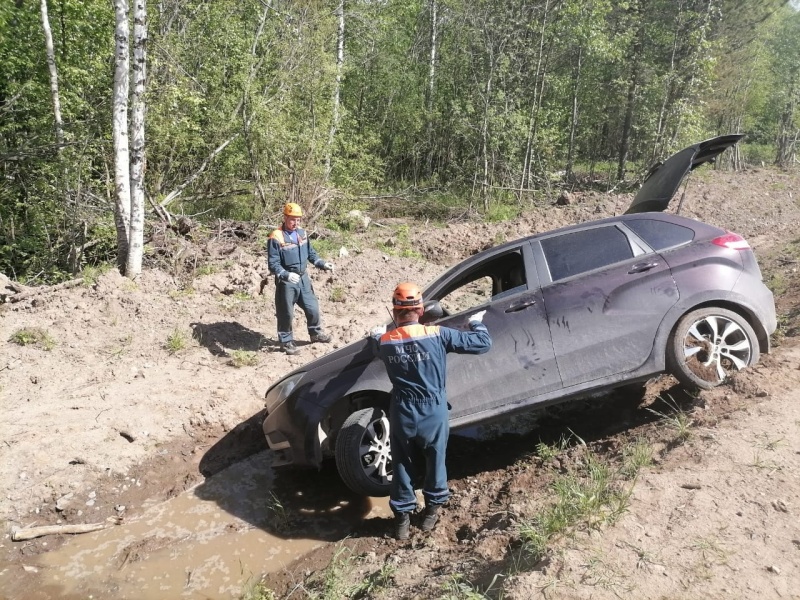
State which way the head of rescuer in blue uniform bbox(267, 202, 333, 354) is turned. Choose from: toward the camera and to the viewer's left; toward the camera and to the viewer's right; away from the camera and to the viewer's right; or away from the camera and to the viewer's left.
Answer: toward the camera and to the viewer's right

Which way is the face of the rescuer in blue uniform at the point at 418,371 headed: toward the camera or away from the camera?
away from the camera

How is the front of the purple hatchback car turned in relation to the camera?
facing to the left of the viewer

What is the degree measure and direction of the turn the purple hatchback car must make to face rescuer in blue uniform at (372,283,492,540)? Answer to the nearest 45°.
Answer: approximately 45° to its left

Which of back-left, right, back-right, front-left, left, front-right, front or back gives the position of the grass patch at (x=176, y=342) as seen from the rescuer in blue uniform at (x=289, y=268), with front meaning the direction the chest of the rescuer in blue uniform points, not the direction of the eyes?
back-right

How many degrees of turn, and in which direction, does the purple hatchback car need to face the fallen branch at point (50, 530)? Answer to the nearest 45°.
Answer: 0° — it already faces it

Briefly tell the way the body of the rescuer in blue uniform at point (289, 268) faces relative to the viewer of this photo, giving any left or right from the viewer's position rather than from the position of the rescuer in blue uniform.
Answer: facing the viewer and to the right of the viewer

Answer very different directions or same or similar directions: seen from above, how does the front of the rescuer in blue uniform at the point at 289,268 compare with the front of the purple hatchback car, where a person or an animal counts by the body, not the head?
very different directions

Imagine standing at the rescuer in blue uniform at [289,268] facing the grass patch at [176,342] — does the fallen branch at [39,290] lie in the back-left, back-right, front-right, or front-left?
front-right

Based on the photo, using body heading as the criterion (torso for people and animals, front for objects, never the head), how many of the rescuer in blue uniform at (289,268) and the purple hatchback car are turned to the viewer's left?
1
